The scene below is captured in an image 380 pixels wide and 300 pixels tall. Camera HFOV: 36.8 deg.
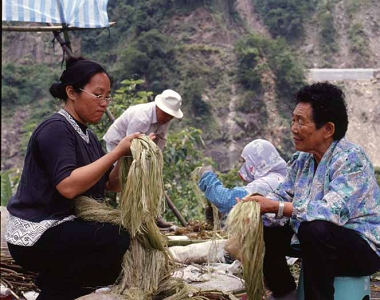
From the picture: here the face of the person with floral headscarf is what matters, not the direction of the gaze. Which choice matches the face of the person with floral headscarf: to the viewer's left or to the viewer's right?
to the viewer's left

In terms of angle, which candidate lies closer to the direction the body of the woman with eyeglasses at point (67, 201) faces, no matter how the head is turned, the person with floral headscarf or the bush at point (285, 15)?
the person with floral headscarf

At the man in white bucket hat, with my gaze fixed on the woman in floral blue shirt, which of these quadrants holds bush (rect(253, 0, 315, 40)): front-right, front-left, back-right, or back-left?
back-left

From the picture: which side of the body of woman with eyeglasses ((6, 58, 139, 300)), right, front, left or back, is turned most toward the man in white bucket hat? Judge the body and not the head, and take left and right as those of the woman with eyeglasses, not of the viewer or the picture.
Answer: left

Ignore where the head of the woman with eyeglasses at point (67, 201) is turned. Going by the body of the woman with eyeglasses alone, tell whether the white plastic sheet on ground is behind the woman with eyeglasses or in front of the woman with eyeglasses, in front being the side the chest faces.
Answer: in front

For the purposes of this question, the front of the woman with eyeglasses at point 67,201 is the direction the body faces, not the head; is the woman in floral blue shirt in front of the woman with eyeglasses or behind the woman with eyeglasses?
in front

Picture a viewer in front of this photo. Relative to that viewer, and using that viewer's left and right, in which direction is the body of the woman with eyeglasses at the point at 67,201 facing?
facing to the right of the viewer

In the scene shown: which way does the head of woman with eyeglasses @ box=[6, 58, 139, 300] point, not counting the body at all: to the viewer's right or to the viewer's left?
to the viewer's right

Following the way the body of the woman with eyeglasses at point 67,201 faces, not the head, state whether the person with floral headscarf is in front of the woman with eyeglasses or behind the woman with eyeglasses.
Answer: in front

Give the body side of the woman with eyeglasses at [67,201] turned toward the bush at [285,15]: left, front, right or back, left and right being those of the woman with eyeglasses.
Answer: left
